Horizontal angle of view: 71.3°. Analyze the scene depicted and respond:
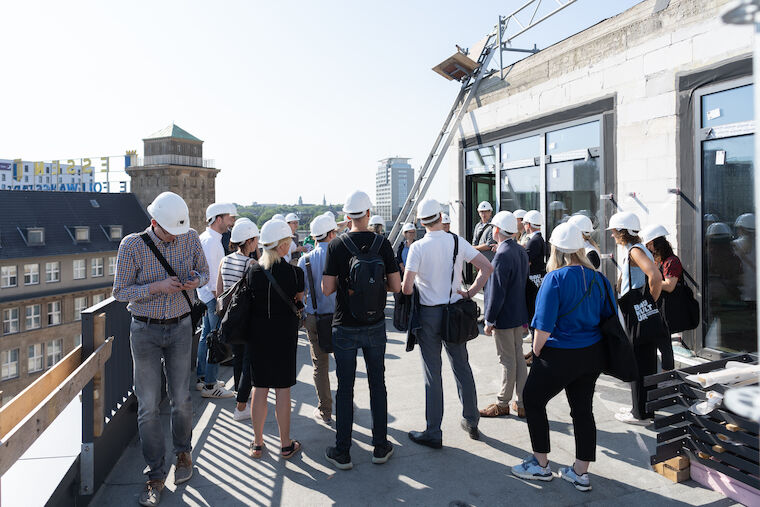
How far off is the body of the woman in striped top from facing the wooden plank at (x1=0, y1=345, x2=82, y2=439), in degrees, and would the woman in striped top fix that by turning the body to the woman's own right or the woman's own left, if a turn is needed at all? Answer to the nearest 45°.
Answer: approximately 180°

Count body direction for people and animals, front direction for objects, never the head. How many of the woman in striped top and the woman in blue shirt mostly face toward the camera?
0

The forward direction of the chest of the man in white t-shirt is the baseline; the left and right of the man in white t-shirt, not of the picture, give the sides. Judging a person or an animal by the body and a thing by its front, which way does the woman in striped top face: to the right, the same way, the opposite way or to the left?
to the right

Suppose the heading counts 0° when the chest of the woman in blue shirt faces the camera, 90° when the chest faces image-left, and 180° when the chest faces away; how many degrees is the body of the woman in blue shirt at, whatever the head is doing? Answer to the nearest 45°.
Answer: approximately 135°

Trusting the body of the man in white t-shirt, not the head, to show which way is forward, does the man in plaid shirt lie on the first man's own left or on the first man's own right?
on the first man's own left

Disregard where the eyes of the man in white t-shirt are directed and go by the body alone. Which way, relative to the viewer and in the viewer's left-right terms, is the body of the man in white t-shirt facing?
facing away from the viewer and to the left of the viewer

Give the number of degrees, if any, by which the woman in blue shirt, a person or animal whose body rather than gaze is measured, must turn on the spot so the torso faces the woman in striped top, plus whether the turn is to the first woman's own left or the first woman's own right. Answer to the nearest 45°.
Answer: approximately 45° to the first woman's own left

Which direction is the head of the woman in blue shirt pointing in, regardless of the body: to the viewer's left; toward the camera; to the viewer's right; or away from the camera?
away from the camera

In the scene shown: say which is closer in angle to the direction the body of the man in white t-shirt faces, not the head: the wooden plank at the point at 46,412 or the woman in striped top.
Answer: the woman in striped top

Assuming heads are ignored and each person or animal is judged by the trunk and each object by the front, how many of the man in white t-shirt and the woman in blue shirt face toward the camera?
0

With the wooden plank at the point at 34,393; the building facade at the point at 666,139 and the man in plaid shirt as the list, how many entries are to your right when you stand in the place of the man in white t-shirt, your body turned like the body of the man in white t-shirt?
1

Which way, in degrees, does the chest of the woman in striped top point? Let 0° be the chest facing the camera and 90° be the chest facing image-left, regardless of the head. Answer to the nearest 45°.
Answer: approximately 225°

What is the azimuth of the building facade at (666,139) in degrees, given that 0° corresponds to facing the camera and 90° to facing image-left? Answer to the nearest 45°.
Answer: approximately 45°

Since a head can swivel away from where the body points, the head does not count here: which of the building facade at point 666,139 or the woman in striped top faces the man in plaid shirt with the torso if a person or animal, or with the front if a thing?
the building facade

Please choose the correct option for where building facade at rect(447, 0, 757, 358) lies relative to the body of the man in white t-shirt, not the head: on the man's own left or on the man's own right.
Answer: on the man's own right
